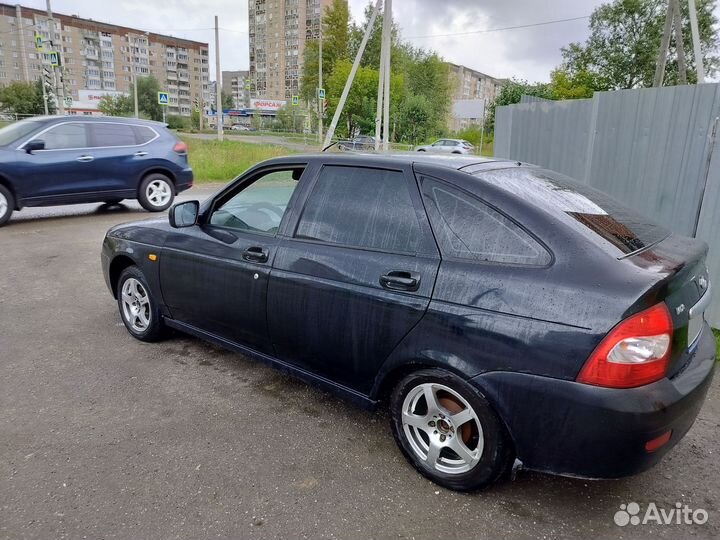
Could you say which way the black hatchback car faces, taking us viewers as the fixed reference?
facing away from the viewer and to the left of the viewer

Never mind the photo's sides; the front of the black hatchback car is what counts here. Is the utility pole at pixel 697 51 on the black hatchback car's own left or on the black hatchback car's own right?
on the black hatchback car's own right

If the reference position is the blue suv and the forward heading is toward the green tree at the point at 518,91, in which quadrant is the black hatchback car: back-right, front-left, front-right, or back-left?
back-right

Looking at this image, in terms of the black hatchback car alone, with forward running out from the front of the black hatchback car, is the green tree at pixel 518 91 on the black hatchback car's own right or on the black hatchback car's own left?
on the black hatchback car's own right

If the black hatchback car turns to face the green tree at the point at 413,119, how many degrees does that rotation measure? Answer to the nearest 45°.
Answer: approximately 45° to its right

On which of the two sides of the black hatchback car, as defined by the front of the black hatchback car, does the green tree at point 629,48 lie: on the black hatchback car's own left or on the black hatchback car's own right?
on the black hatchback car's own right
